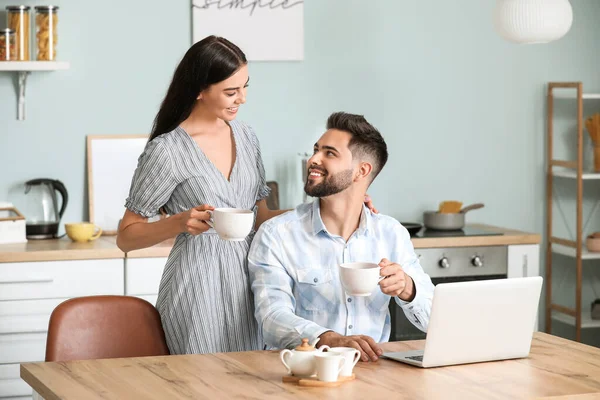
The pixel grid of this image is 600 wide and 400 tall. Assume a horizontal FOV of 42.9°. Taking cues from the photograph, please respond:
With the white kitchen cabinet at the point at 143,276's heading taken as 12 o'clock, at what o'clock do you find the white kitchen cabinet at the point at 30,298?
the white kitchen cabinet at the point at 30,298 is roughly at 3 o'clock from the white kitchen cabinet at the point at 143,276.

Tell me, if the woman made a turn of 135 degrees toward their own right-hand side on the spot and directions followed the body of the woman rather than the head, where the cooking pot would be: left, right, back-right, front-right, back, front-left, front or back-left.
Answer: back-right

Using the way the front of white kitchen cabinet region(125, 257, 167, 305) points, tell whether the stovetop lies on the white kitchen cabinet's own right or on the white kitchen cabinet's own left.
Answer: on the white kitchen cabinet's own left

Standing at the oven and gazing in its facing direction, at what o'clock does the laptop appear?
The laptop is roughly at 12 o'clock from the oven.

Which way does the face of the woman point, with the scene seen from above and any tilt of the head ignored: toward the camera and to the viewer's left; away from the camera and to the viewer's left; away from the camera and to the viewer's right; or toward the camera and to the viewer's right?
toward the camera and to the viewer's right

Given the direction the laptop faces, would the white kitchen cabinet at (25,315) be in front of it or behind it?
in front

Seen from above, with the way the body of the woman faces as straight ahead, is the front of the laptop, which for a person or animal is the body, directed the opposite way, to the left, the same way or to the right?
the opposite way

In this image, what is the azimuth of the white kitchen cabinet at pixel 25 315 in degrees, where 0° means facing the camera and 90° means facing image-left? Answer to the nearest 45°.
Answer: approximately 0°

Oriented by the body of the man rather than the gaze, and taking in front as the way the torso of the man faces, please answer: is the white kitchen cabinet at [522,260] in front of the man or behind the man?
behind
